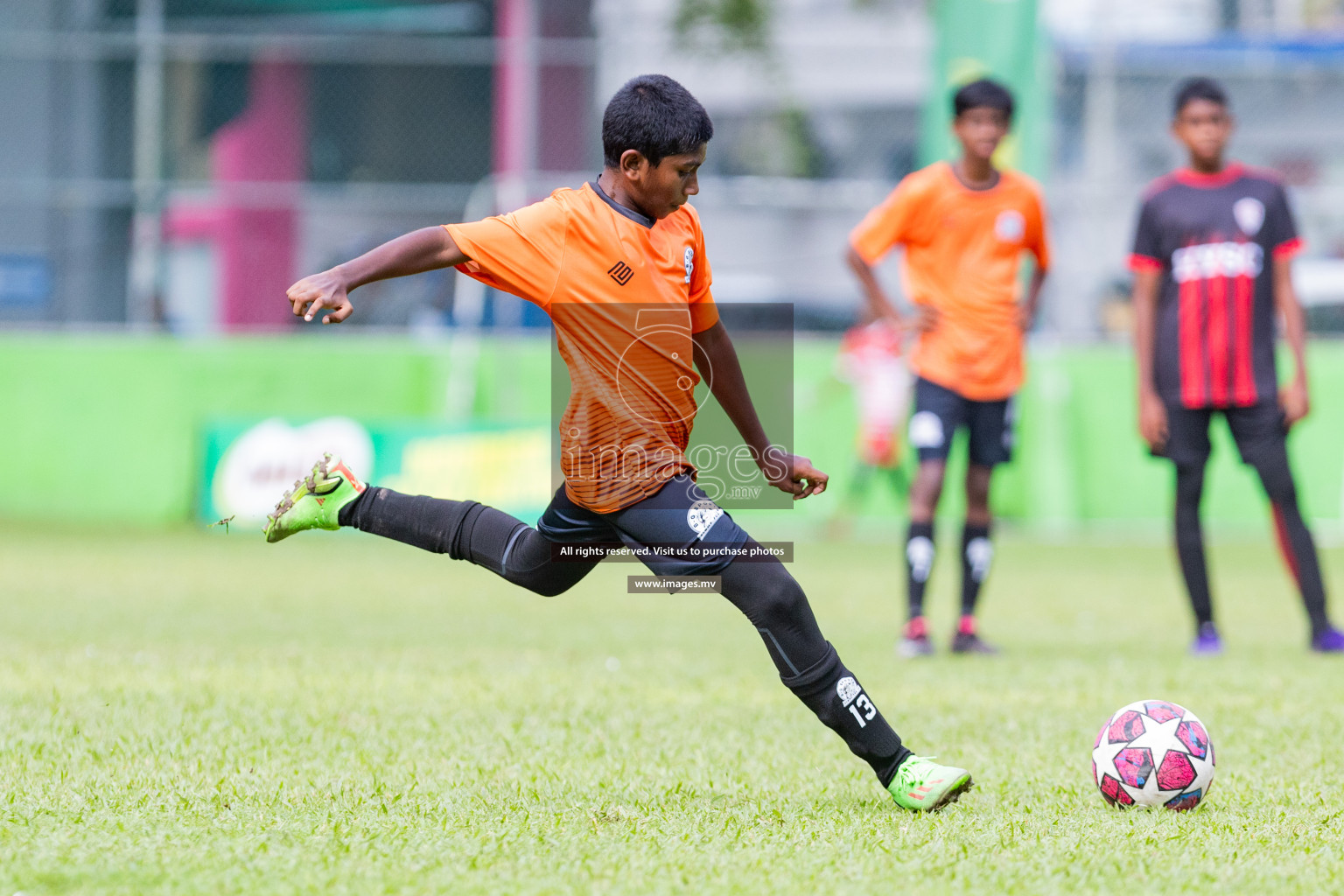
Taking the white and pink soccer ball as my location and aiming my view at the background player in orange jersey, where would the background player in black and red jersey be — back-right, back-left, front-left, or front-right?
front-right

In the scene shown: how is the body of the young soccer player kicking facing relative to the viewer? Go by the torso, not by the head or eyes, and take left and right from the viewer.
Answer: facing the viewer and to the right of the viewer

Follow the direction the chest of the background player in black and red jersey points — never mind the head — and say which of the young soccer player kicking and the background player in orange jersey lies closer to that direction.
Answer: the young soccer player kicking

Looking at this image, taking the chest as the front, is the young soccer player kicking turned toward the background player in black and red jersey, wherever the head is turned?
no

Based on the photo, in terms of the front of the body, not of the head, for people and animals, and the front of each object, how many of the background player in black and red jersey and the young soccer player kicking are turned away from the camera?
0

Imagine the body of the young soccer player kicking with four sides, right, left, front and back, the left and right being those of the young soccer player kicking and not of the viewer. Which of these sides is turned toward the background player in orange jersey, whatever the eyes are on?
left

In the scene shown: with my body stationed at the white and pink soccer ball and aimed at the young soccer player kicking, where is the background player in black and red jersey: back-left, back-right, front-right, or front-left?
back-right

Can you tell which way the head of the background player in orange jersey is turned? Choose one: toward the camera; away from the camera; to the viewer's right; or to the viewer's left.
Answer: toward the camera

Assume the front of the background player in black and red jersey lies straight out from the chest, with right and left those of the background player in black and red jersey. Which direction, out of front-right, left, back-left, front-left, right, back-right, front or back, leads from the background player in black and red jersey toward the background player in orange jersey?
right

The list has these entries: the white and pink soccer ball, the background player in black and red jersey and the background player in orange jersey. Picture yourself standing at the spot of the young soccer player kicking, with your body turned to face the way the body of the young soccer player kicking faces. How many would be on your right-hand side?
0

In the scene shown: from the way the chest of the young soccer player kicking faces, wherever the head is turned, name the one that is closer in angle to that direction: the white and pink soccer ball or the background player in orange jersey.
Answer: the white and pink soccer ball

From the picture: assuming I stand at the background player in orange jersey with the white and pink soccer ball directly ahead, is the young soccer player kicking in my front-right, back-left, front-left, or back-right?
front-right

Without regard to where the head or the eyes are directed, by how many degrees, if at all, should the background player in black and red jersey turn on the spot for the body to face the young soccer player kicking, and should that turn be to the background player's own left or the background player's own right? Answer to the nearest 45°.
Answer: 0° — they already face them

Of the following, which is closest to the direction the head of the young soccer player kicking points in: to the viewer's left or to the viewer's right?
to the viewer's right

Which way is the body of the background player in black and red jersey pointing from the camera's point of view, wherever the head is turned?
toward the camera

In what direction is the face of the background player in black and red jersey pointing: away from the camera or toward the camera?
toward the camera

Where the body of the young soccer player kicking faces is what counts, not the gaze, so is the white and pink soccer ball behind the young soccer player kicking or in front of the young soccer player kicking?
in front
